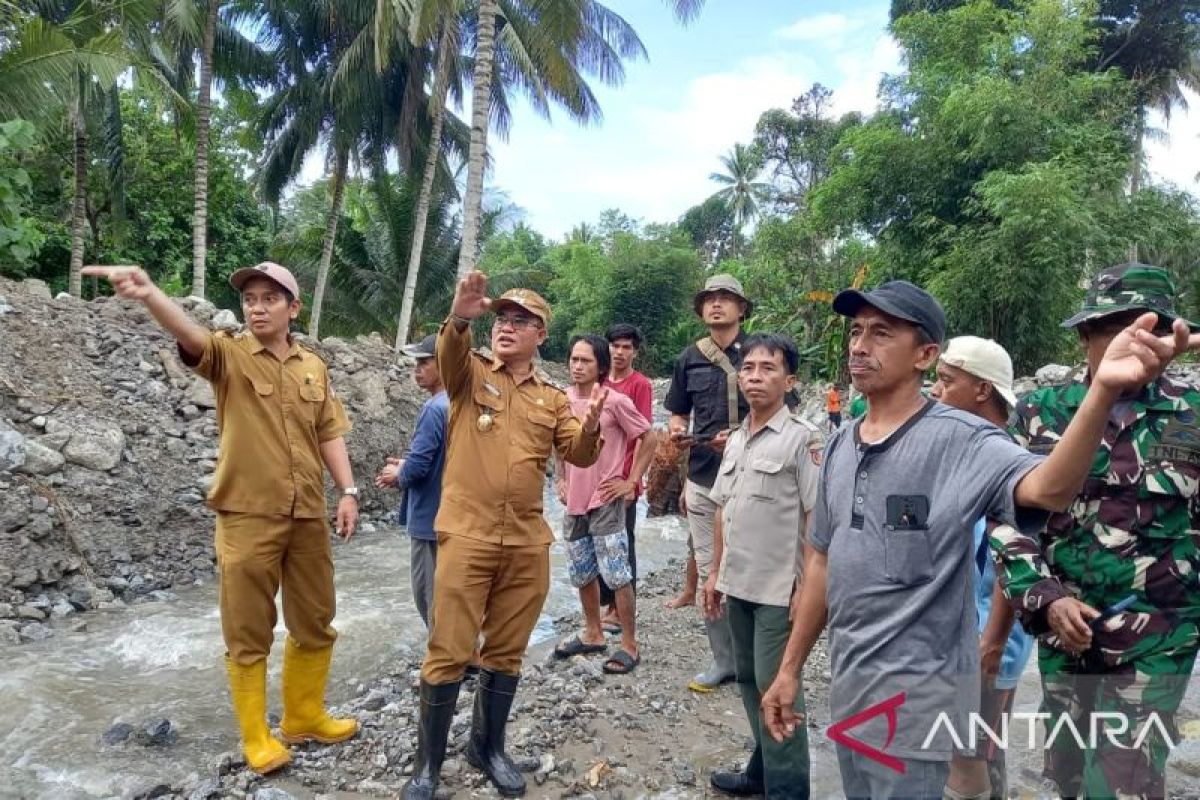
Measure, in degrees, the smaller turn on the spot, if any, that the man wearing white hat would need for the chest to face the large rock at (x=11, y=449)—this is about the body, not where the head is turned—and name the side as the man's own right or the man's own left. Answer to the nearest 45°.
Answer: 0° — they already face it

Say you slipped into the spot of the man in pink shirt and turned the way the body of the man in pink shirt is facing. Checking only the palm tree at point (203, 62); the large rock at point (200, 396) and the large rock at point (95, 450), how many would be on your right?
3

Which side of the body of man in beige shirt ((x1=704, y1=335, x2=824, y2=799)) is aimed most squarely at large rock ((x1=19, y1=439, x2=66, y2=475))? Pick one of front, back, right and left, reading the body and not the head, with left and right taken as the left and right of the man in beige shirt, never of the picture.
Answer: right

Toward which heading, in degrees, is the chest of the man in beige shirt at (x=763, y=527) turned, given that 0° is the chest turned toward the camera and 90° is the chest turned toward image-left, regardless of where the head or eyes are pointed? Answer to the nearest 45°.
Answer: approximately 45°

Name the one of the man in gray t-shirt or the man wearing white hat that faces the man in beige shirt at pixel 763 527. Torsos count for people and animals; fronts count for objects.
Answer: the man wearing white hat

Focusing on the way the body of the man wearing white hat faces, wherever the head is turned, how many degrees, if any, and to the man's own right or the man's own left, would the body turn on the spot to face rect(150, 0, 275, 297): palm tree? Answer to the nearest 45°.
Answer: approximately 45° to the man's own right

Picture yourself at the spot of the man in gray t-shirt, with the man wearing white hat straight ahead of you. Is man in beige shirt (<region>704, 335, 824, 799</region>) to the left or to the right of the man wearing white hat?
left

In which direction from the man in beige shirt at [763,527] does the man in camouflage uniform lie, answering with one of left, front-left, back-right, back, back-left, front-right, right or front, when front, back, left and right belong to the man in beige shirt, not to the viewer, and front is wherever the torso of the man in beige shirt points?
left

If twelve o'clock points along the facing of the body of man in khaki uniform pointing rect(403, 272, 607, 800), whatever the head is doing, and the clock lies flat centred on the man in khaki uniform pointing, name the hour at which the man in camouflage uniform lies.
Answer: The man in camouflage uniform is roughly at 10 o'clock from the man in khaki uniform pointing.

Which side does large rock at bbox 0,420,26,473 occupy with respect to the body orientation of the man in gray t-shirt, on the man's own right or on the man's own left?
on the man's own right

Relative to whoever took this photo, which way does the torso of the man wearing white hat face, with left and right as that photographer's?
facing to the left of the viewer
